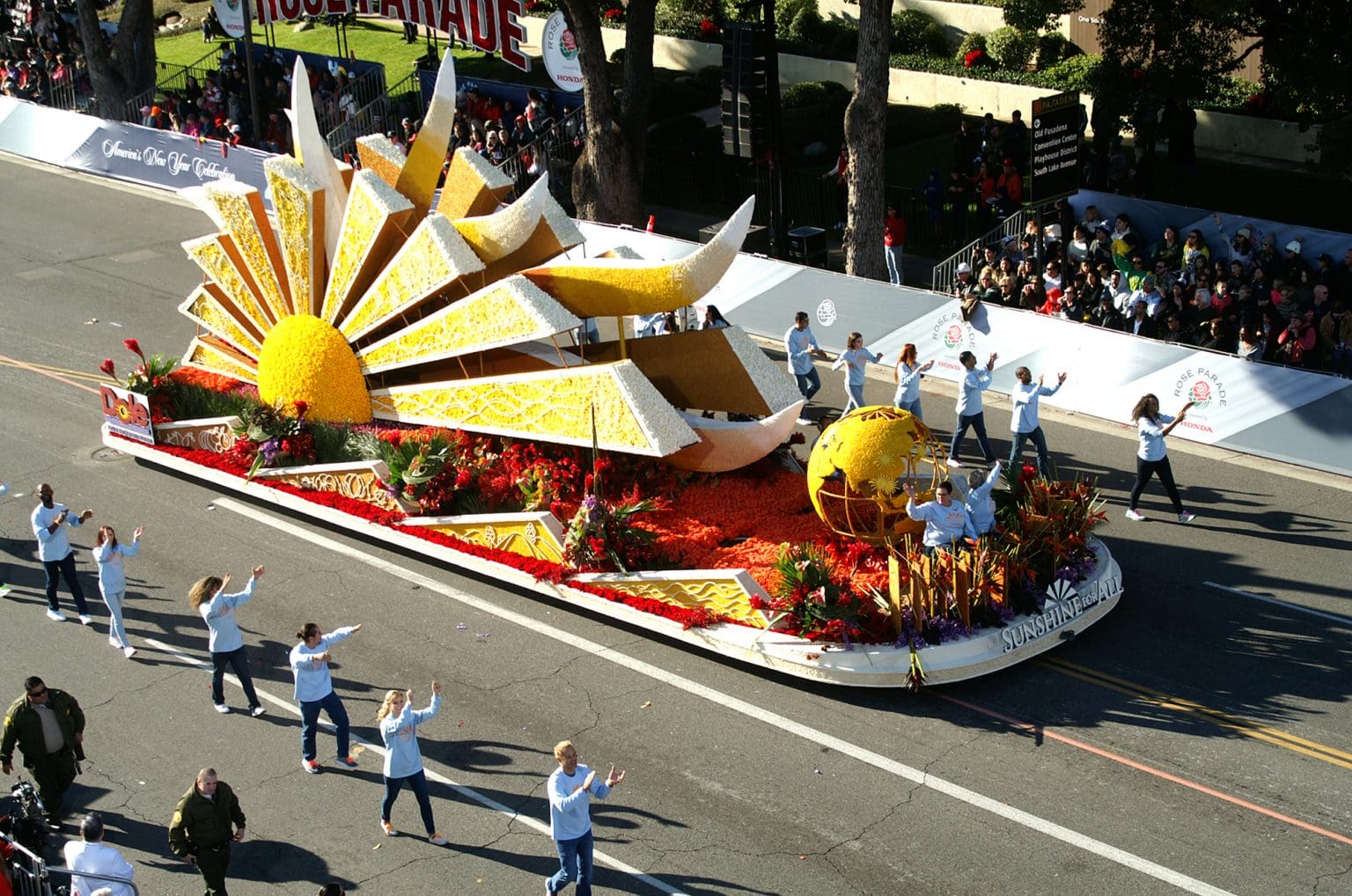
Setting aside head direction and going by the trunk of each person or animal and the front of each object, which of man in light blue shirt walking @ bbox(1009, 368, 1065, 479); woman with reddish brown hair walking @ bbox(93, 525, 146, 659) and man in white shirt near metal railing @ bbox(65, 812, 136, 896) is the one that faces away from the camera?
man in white shirt near metal railing @ bbox(65, 812, 136, 896)

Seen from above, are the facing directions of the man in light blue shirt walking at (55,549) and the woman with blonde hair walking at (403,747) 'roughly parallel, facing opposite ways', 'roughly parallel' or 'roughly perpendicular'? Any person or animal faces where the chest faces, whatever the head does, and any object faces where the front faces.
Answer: roughly parallel

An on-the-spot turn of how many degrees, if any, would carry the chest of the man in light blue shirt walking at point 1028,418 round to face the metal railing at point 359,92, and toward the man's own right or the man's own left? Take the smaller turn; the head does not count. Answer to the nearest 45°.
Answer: approximately 180°

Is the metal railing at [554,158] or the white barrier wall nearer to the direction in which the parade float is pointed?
the white barrier wall

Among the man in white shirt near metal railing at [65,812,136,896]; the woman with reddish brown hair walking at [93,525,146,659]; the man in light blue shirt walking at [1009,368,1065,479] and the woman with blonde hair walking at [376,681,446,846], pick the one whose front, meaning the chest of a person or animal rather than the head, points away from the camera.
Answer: the man in white shirt near metal railing at [65,812,136,896]

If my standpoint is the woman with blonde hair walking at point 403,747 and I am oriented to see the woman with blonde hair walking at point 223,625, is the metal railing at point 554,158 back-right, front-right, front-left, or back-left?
front-right

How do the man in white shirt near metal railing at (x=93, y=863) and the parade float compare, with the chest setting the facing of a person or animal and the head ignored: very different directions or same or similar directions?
very different directions

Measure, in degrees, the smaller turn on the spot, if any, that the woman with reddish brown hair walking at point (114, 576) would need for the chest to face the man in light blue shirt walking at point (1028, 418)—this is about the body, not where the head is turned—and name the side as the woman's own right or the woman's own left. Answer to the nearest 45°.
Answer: approximately 45° to the woman's own left

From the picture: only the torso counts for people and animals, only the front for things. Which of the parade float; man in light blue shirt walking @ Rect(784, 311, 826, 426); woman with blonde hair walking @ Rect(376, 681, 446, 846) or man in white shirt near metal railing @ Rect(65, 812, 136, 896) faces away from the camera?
man in white shirt near metal railing @ Rect(65, 812, 136, 896)

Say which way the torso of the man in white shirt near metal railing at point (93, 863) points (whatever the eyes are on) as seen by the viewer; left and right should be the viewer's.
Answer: facing away from the viewer

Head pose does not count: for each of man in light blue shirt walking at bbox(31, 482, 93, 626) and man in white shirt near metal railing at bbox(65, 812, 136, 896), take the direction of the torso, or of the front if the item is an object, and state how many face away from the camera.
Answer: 1

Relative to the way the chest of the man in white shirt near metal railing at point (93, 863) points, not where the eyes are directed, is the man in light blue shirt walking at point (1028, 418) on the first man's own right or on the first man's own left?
on the first man's own right

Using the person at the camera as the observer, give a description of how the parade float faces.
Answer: facing the viewer and to the right of the viewer

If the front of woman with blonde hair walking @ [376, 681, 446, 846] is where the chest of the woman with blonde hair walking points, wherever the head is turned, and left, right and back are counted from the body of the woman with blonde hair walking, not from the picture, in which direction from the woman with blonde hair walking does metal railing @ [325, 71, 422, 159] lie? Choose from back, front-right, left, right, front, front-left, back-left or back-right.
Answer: back-left

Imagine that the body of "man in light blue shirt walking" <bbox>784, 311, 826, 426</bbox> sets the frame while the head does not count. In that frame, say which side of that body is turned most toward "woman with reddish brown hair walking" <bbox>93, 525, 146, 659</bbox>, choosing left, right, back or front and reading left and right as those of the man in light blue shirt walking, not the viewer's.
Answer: right

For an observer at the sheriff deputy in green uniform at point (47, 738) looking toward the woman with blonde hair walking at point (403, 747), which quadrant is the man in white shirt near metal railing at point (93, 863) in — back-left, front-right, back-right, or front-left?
front-right

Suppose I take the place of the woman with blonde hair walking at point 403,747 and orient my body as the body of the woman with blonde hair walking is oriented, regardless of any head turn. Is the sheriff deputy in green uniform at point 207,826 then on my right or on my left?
on my right

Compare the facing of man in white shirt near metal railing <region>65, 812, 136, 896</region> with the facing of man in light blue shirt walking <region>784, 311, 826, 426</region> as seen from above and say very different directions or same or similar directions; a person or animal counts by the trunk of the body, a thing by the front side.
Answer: very different directions

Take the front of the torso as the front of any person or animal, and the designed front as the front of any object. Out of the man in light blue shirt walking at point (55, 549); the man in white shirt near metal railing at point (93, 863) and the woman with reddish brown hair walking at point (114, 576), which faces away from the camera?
the man in white shirt near metal railing at point (93, 863)

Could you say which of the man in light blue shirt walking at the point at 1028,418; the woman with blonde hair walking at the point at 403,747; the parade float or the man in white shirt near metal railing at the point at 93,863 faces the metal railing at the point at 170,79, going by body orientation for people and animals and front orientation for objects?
the man in white shirt near metal railing at the point at 93,863
